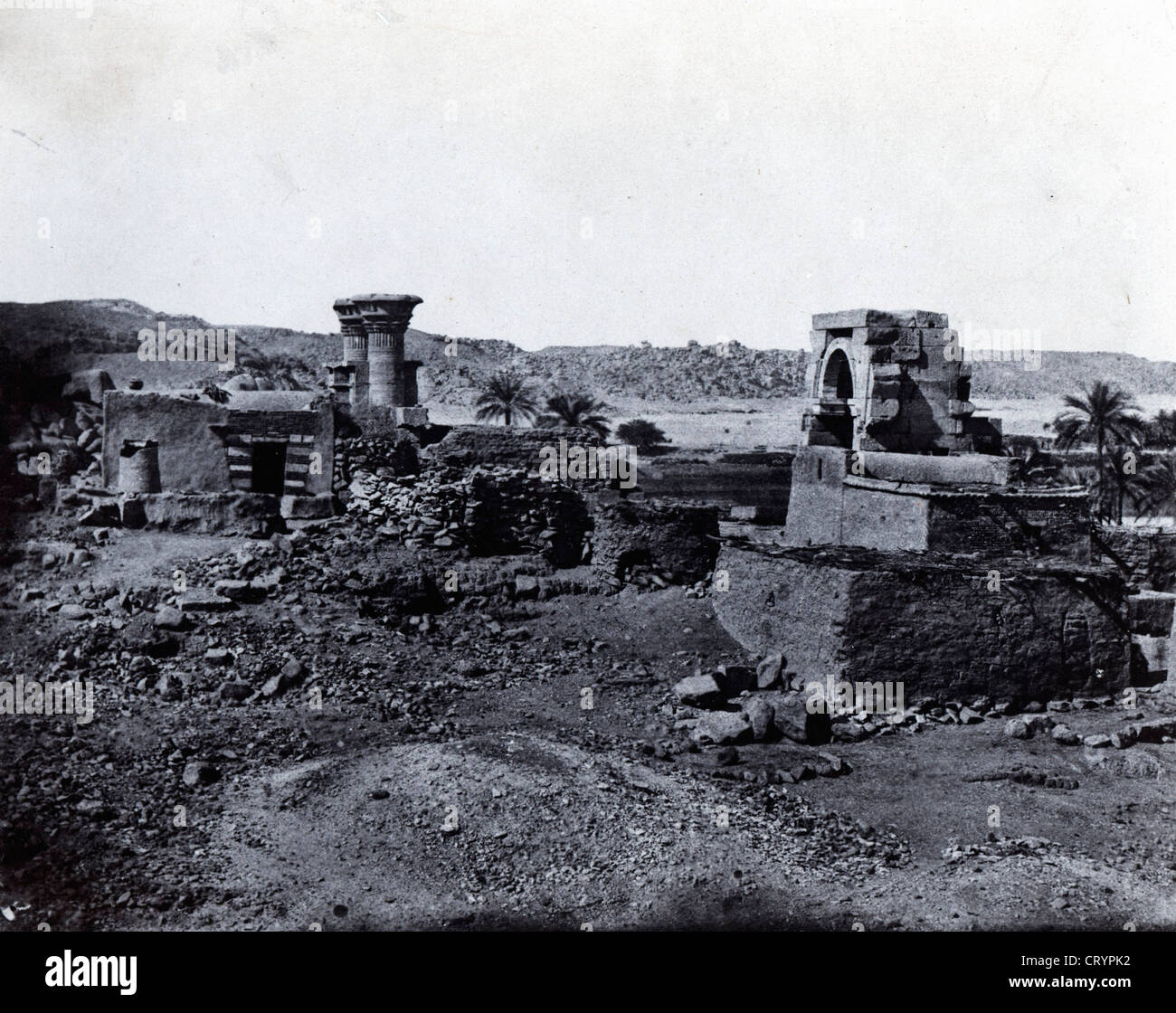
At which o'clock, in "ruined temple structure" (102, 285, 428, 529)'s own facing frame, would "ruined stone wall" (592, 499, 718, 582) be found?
The ruined stone wall is roughly at 10 o'clock from the ruined temple structure.

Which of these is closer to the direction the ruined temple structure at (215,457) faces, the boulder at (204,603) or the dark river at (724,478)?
the boulder

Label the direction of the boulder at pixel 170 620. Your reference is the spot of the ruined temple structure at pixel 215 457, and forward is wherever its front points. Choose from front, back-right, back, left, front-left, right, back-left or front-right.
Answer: front

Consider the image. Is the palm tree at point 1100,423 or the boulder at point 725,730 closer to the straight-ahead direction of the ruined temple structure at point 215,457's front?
the boulder

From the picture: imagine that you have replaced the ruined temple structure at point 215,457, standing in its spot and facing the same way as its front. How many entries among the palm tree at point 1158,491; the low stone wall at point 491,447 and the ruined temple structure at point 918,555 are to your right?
0

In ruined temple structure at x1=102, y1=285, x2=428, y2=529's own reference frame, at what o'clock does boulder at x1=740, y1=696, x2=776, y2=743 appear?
The boulder is roughly at 11 o'clock from the ruined temple structure.

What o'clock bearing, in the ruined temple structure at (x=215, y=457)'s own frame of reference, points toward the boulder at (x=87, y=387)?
The boulder is roughly at 5 o'clock from the ruined temple structure.

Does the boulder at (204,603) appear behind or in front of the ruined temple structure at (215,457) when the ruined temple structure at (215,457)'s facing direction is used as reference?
in front

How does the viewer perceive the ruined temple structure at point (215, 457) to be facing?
facing the viewer

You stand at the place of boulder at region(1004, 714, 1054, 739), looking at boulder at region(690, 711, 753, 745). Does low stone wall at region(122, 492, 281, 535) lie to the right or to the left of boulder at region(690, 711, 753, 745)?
right

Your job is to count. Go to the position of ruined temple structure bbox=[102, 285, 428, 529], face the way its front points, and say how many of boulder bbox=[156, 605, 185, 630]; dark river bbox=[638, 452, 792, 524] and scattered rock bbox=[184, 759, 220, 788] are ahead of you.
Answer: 2
